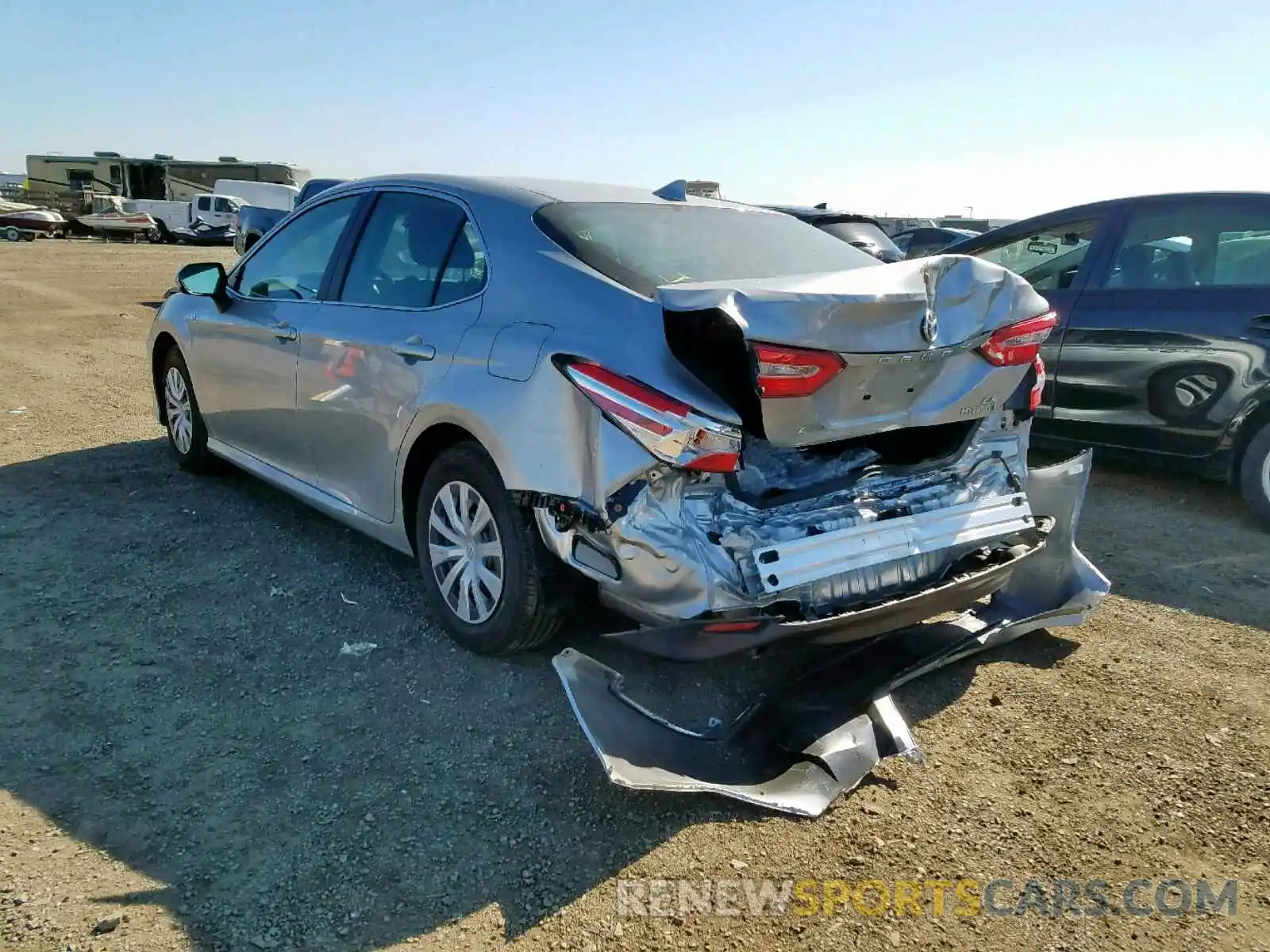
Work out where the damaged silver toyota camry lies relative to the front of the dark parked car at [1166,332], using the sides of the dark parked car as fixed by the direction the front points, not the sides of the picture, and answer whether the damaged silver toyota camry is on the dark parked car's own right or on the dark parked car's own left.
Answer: on the dark parked car's own left

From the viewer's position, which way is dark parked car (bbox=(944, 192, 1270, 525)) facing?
facing away from the viewer and to the left of the viewer

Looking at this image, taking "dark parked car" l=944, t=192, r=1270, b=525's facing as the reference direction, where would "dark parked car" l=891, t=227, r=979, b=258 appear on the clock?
"dark parked car" l=891, t=227, r=979, b=258 is roughly at 1 o'clock from "dark parked car" l=944, t=192, r=1270, b=525.

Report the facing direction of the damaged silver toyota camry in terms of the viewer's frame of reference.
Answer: facing away from the viewer and to the left of the viewer

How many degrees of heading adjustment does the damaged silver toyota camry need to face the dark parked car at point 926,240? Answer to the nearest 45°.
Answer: approximately 45° to its right
